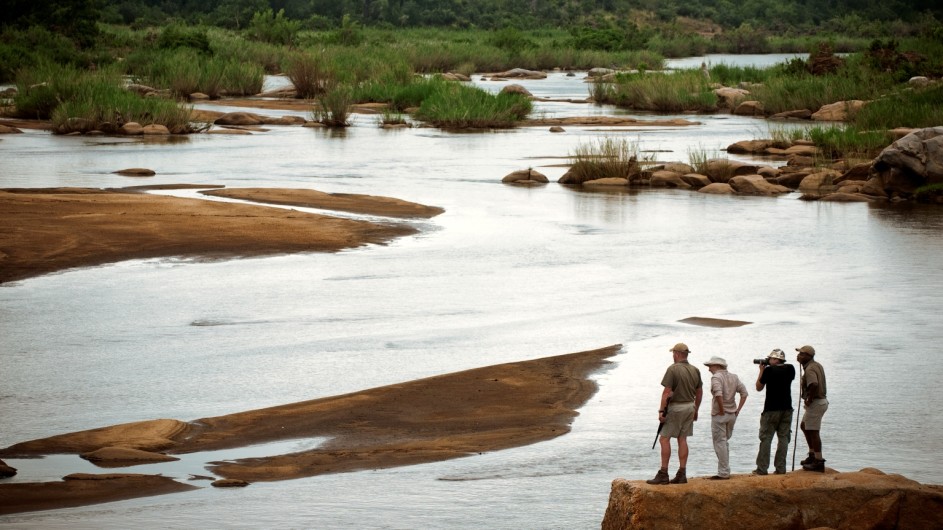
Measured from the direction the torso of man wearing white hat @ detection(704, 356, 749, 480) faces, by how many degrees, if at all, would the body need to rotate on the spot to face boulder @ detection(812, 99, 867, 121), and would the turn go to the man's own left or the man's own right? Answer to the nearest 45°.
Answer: approximately 45° to the man's own right

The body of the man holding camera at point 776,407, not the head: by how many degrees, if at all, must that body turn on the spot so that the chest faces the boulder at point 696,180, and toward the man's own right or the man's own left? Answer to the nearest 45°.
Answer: approximately 45° to the man's own right

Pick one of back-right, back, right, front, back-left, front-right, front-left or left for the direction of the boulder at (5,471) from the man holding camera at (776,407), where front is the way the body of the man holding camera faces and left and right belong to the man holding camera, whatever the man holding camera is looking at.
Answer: front-left

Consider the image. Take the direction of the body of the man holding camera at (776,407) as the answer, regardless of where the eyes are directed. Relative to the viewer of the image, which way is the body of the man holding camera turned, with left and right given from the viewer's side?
facing away from the viewer and to the left of the viewer

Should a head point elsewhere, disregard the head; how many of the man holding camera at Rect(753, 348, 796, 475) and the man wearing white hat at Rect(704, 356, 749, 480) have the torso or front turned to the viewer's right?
0

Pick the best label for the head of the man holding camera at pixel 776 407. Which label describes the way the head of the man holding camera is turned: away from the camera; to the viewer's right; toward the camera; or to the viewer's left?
to the viewer's left

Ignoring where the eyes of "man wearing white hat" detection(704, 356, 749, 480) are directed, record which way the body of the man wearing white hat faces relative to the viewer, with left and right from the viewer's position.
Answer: facing away from the viewer and to the left of the viewer

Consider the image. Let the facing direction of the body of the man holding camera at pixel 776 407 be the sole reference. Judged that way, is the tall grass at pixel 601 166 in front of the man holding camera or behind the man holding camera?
in front

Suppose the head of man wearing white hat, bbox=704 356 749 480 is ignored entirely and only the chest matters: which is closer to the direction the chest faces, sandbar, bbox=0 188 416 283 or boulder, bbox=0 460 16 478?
the sandbar

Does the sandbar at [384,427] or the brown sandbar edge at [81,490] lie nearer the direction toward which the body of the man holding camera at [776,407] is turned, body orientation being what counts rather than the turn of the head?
the sandbar

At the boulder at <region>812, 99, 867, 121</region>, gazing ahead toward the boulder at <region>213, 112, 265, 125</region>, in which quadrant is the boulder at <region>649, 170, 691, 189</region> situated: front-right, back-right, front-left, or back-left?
front-left

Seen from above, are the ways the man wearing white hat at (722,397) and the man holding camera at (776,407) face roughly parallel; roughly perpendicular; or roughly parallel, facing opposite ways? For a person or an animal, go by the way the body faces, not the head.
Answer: roughly parallel

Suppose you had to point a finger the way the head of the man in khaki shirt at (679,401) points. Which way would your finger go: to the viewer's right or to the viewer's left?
to the viewer's left

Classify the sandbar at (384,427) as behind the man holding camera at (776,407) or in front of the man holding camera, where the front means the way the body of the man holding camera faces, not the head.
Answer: in front

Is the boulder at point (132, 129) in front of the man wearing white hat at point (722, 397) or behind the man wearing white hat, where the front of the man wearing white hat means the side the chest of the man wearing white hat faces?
in front
